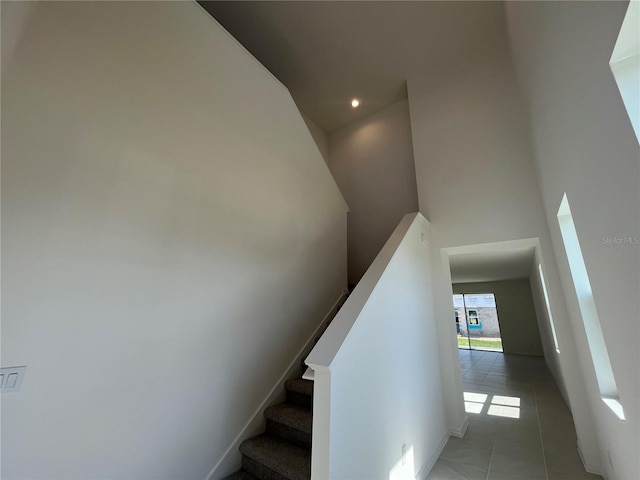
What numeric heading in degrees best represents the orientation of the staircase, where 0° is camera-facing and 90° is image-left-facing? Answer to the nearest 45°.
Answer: approximately 45°

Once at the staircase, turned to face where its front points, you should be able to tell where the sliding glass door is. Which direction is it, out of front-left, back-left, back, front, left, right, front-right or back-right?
back

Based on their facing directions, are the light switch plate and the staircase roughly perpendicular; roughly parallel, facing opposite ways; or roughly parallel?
roughly perpendicular

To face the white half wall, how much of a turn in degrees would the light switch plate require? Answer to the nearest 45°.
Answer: approximately 45° to its left

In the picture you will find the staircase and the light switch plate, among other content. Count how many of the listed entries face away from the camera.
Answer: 0

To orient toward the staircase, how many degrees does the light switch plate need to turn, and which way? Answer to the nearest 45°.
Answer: approximately 90° to its left
